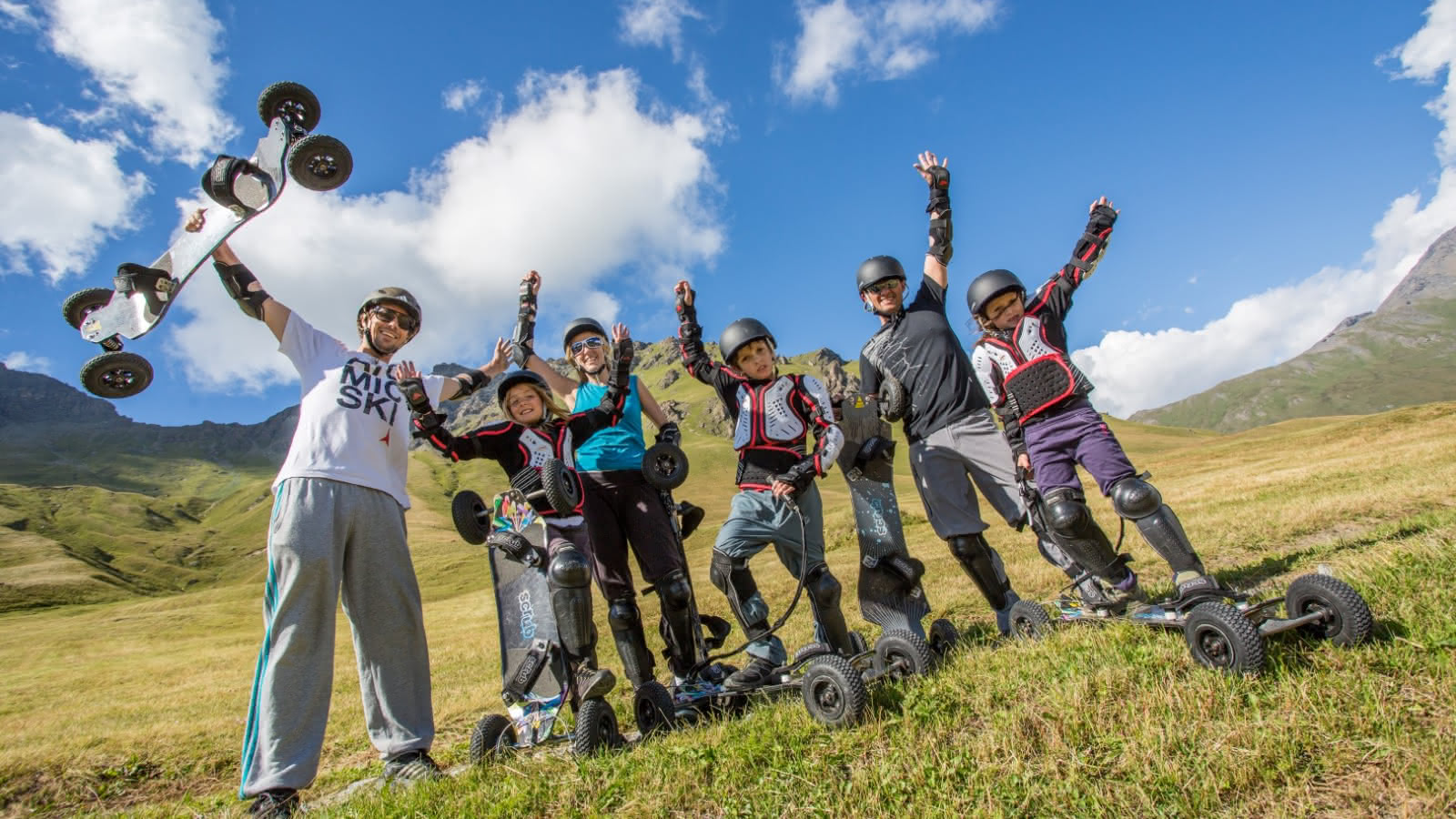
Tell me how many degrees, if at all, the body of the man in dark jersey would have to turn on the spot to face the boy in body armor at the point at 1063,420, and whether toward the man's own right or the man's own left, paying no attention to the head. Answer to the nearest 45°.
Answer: approximately 45° to the man's own left

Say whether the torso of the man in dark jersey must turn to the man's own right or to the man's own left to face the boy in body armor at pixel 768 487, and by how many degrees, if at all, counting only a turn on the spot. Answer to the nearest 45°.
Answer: approximately 45° to the man's own right

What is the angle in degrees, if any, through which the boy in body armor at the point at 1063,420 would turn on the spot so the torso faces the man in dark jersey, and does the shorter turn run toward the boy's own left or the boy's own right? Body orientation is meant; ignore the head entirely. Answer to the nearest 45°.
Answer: approximately 135° to the boy's own right

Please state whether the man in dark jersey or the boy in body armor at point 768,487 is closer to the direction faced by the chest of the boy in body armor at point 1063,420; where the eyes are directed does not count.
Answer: the boy in body armor

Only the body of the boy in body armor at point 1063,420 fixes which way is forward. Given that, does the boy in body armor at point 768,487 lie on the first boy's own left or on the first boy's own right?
on the first boy's own right

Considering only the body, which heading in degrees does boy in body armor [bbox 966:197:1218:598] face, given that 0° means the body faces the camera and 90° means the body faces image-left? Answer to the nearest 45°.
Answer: approximately 0°

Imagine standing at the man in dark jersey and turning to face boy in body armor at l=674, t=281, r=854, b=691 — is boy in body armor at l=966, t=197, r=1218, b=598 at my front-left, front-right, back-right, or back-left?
back-left

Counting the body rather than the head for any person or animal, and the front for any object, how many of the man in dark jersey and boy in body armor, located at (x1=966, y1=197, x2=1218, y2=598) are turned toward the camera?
2
